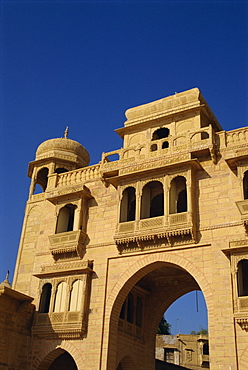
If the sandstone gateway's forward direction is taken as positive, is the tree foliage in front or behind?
behind

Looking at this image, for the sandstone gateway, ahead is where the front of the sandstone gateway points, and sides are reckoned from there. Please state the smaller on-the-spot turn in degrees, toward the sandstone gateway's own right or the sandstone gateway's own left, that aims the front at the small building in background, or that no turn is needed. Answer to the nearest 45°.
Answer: approximately 135° to the sandstone gateway's own right

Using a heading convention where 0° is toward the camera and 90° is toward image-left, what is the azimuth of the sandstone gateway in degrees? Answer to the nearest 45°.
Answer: approximately 45°
